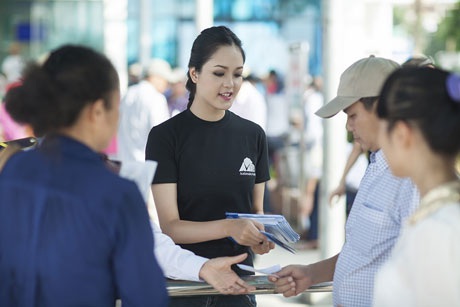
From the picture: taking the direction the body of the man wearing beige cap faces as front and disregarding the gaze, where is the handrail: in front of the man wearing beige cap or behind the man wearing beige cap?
in front

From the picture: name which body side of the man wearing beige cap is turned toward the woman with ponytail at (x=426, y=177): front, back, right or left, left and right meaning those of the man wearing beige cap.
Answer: left

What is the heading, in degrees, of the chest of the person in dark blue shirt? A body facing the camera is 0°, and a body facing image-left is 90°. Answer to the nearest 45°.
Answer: approximately 225°

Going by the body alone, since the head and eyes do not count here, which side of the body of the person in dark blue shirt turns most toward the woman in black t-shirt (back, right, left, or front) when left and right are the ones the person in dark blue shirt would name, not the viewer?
front

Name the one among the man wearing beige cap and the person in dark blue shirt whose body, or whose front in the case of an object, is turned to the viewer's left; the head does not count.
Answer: the man wearing beige cap

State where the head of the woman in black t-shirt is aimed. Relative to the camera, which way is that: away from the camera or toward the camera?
toward the camera

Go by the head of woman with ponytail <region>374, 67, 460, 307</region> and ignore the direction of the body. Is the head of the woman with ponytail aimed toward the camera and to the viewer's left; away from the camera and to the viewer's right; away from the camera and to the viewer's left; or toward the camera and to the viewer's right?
away from the camera and to the viewer's left

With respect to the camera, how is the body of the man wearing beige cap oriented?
to the viewer's left

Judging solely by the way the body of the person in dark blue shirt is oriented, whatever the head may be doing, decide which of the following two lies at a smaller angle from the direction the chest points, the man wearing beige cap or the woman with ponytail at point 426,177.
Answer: the man wearing beige cap

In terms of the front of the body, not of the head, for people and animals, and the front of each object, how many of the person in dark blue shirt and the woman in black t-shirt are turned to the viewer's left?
0

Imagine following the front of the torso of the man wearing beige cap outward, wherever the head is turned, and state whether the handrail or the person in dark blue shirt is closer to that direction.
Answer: the handrail

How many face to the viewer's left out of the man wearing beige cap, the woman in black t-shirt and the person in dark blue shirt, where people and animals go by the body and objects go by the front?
1

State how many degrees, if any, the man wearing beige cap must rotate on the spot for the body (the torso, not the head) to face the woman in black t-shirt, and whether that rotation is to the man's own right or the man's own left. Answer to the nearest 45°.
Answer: approximately 45° to the man's own right

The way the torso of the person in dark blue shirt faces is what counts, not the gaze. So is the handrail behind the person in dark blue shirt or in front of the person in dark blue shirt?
in front

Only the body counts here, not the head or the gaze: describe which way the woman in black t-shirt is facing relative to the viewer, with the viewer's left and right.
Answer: facing the viewer and to the right of the viewer

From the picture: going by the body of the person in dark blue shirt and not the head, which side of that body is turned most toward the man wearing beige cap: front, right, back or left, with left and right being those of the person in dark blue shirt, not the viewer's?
front

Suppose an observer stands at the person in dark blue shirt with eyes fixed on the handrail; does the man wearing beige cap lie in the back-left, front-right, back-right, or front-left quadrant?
front-right

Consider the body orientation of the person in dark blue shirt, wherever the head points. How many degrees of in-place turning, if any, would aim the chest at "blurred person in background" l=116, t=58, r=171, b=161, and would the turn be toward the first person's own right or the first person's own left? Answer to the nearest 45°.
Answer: approximately 45° to the first person's own left
